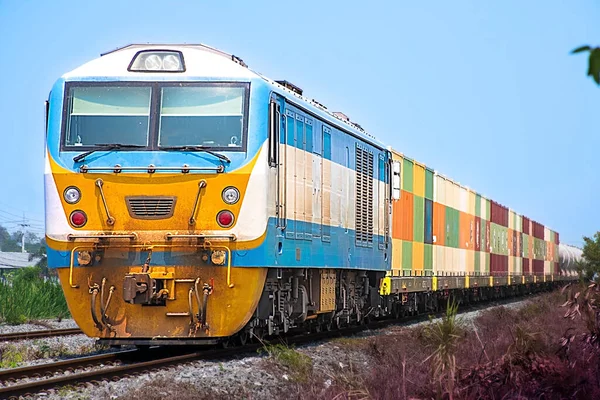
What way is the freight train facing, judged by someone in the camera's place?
facing the viewer and to the left of the viewer
